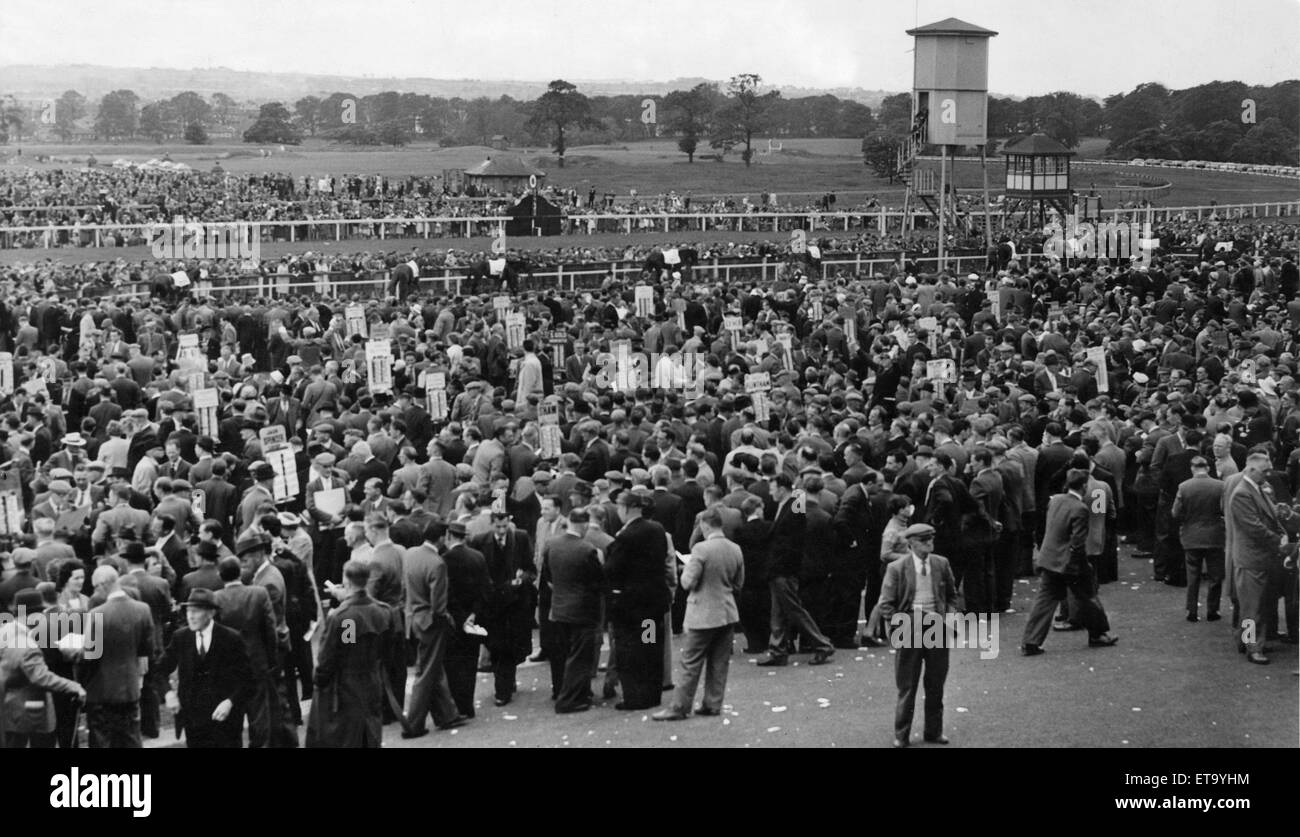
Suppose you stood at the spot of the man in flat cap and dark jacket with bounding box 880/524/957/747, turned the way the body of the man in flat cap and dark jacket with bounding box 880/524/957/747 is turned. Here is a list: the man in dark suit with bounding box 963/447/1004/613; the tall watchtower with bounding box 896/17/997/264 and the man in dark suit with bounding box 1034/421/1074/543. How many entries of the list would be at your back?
3

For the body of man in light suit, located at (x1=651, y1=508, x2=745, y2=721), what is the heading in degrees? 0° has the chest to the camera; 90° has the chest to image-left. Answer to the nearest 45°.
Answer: approximately 135°

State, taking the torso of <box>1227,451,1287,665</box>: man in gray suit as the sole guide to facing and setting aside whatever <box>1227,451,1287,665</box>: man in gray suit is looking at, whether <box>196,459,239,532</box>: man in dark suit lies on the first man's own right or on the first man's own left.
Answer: on the first man's own right

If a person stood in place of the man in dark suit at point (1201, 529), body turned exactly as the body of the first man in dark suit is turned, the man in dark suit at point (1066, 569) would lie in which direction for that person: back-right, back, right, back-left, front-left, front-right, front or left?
back-left

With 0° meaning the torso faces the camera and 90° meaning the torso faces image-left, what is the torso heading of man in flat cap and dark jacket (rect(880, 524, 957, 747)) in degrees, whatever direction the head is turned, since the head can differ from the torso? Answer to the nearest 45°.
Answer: approximately 0°

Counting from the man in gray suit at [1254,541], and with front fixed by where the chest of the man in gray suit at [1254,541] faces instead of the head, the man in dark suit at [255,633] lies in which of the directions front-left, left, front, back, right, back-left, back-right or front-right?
right
